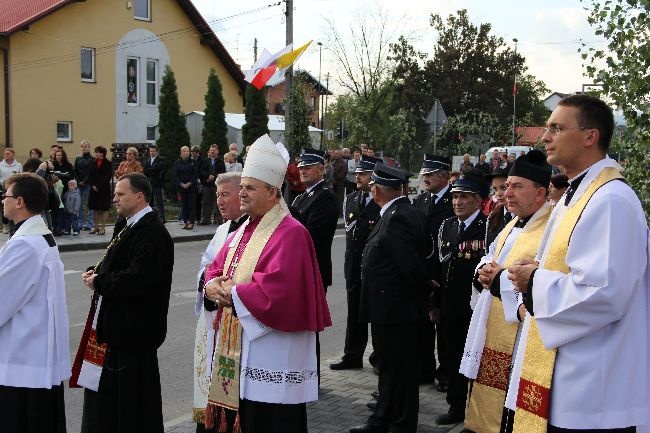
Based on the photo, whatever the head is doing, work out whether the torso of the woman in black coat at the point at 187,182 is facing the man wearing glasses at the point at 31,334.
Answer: yes

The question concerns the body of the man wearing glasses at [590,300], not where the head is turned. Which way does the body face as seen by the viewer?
to the viewer's left

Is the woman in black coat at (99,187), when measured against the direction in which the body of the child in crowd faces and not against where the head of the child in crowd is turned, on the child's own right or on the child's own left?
on the child's own left

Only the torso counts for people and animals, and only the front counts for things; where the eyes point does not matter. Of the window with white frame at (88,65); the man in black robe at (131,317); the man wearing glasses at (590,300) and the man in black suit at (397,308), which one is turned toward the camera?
the window with white frame

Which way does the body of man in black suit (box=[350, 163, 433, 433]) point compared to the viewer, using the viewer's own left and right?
facing to the left of the viewer

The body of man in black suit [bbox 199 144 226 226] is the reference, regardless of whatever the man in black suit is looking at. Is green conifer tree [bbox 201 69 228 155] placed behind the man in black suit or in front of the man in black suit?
behind

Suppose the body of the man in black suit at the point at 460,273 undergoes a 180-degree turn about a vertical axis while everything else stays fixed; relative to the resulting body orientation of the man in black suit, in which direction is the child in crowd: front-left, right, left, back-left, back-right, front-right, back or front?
left

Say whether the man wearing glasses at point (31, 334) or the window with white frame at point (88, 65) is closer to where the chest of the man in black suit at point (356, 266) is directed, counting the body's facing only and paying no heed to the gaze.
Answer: the man wearing glasses

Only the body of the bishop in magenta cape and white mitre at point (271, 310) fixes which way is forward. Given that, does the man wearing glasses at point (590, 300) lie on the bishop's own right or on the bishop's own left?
on the bishop's own left
